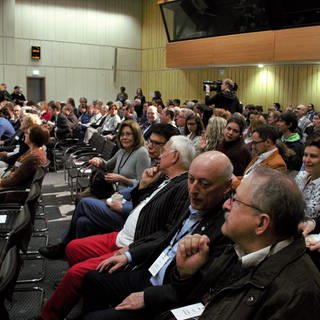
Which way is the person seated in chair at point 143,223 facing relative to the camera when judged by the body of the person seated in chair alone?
to the viewer's left

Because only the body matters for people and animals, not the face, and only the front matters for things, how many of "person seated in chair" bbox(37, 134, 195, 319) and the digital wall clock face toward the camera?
1

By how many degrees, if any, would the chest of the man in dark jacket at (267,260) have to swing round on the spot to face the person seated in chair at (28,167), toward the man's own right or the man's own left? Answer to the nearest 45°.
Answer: approximately 45° to the man's own right

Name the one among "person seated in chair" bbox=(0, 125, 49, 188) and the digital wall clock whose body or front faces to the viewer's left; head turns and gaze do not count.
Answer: the person seated in chair

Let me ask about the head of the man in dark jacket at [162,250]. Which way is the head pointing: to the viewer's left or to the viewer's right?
to the viewer's left

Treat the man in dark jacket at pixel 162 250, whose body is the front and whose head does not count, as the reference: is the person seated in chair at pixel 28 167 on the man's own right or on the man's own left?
on the man's own right

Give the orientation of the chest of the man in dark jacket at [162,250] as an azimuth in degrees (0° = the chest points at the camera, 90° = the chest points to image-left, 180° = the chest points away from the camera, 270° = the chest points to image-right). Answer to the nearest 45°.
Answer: approximately 45°

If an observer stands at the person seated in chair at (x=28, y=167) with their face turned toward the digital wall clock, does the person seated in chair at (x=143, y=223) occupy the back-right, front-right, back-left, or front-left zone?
back-right

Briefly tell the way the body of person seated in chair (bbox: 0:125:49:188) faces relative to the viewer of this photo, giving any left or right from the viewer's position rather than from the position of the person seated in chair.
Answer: facing to the left of the viewer

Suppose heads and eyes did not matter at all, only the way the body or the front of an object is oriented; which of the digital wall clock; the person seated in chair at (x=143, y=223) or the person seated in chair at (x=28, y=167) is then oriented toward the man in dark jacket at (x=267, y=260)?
the digital wall clock

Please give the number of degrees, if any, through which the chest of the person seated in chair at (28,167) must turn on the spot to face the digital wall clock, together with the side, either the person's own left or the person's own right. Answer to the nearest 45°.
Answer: approximately 90° to the person's own right

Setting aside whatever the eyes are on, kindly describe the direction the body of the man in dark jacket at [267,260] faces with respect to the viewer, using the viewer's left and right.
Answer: facing to the left of the viewer

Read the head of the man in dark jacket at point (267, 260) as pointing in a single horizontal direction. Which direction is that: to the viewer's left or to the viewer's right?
to the viewer's left

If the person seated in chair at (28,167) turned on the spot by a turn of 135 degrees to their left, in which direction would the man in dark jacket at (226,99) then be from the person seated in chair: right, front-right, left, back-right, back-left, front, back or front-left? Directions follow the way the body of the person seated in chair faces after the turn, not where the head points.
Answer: left
